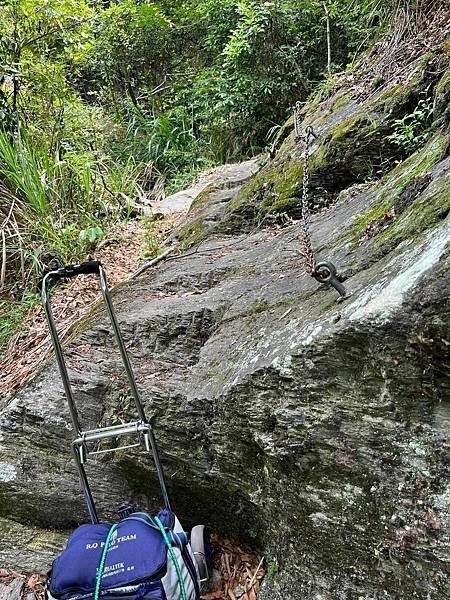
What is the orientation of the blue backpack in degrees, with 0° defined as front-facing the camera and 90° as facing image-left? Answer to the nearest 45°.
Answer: approximately 0°

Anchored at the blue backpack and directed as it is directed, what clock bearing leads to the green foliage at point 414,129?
The green foliage is roughly at 7 o'clock from the blue backpack.

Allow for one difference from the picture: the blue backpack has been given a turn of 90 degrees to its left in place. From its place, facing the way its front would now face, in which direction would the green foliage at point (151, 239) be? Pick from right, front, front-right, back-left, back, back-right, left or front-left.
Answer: left
